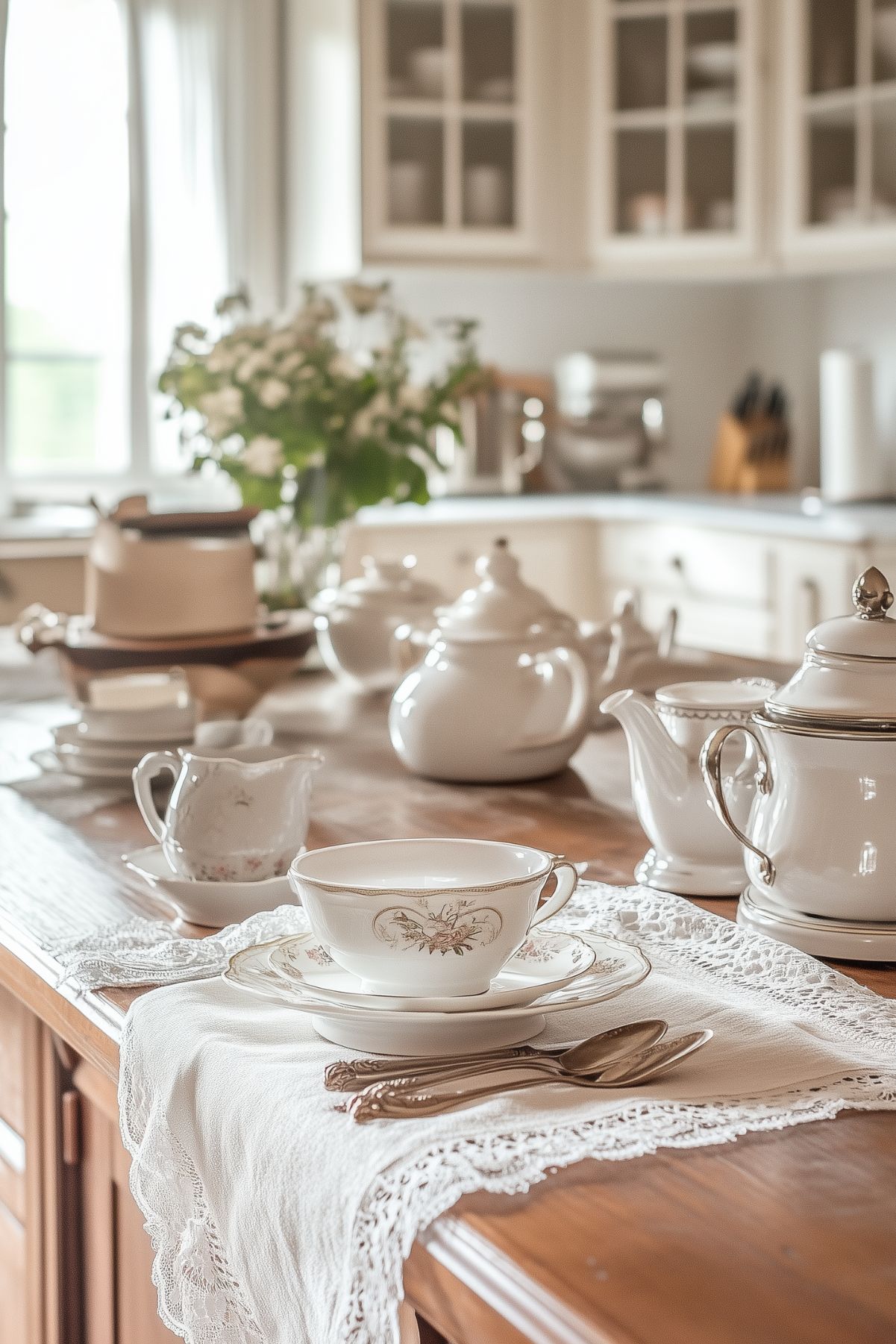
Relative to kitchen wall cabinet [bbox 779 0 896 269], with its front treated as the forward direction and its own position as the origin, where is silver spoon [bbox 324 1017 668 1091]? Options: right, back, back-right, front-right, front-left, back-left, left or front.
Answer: front-left

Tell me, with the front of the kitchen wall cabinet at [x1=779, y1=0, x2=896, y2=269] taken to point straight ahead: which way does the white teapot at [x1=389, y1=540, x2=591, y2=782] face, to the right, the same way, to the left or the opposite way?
to the right

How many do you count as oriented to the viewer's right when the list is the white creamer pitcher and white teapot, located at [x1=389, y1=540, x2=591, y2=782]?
1

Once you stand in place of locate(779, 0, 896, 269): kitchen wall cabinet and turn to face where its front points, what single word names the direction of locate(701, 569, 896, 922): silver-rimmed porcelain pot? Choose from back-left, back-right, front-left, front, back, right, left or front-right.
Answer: front-left

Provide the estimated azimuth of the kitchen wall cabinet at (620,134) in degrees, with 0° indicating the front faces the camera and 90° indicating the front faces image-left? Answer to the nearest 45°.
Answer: approximately 0°

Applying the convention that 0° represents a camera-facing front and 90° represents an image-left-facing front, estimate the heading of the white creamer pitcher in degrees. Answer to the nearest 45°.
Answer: approximately 270°

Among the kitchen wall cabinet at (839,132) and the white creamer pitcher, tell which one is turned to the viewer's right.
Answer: the white creamer pitcher

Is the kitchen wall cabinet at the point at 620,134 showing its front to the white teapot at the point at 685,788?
yes

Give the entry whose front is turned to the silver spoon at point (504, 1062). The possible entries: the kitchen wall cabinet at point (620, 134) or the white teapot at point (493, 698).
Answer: the kitchen wall cabinet

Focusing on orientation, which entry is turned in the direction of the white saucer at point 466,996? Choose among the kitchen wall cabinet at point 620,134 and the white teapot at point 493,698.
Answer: the kitchen wall cabinet

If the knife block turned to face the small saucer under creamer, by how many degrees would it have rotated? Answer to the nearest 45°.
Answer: approximately 45° to its right

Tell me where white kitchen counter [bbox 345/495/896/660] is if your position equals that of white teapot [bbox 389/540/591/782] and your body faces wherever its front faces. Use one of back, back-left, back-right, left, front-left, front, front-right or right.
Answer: front-right
